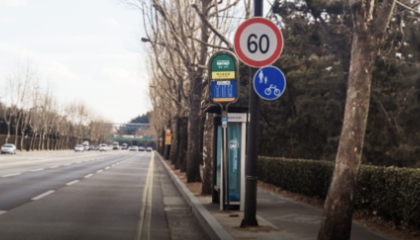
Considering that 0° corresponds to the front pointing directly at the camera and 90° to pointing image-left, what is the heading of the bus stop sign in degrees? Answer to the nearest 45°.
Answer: approximately 0°

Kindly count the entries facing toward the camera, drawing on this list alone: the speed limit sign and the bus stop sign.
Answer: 2

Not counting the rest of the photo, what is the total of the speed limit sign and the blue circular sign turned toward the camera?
2

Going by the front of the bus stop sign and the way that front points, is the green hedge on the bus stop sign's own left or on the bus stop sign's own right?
on the bus stop sign's own left
